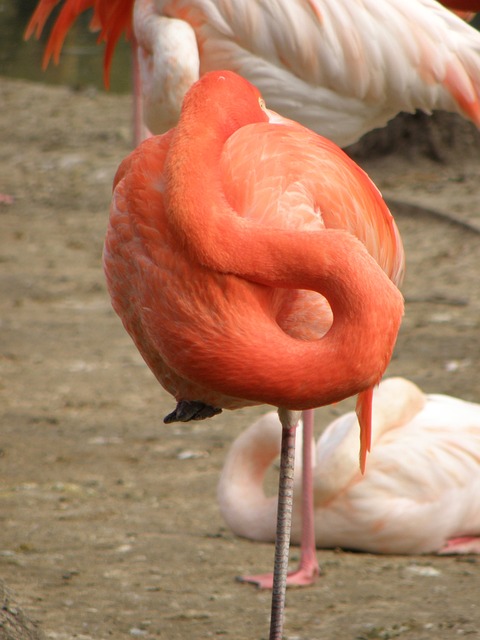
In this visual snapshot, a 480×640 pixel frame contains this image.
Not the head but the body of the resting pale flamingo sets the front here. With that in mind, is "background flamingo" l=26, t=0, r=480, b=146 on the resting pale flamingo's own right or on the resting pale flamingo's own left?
on the resting pale flamingo's own right

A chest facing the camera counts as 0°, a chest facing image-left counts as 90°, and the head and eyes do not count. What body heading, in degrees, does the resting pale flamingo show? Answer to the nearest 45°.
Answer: approximately 90°

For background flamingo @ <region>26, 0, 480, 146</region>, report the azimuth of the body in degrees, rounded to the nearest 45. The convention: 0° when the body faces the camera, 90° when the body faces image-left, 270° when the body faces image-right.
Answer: approximately 90°

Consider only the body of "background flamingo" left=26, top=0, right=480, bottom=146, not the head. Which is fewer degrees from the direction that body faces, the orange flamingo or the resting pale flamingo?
the orange flamingo

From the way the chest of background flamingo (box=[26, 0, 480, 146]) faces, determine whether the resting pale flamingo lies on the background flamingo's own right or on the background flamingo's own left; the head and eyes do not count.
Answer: on the background flamingo's own left

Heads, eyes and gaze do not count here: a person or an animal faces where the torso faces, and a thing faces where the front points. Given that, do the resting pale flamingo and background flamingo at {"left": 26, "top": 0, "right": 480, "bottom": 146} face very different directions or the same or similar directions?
same or similar directions

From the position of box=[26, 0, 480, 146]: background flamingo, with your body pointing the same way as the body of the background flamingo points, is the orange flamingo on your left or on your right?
on your left

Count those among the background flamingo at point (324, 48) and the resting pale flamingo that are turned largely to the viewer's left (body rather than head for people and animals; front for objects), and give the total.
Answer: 2
